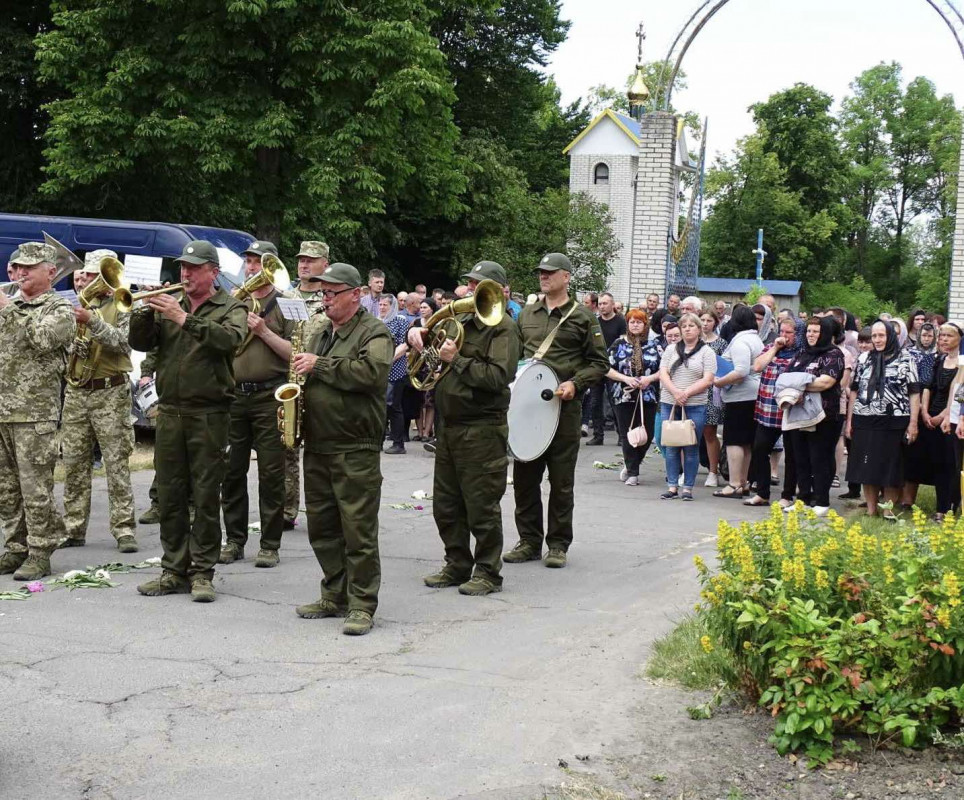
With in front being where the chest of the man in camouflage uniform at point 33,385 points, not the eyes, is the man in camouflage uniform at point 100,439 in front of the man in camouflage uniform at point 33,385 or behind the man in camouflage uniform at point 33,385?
behind

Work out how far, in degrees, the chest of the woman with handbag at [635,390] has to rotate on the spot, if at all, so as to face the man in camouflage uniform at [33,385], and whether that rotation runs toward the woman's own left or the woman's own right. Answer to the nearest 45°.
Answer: approximately 45° to the woman's own right

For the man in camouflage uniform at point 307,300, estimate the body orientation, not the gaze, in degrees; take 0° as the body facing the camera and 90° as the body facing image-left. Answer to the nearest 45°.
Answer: approximately 45°

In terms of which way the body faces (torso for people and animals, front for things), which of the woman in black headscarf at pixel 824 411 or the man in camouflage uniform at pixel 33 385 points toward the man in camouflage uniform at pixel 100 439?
the woman in black headscarf

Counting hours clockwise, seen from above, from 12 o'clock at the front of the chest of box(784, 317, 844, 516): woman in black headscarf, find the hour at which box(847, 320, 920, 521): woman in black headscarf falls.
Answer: box(847, 320, 920, 521): woman in black headscarf is roughly at 9 o'clock from box(784, 317, 844, 516): woman in black headscarf.

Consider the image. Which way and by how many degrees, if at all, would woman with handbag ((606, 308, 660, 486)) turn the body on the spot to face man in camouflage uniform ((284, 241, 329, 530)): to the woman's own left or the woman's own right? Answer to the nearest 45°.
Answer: approximately 45° to the woman's own right

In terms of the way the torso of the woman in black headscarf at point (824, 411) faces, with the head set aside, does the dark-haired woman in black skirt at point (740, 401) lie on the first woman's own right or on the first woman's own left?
on the first woman's own right

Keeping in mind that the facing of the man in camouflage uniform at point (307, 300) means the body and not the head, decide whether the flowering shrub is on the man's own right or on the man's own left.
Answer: on the man's own left

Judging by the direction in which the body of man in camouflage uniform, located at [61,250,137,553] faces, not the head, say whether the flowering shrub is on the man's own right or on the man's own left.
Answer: on the man's own left
